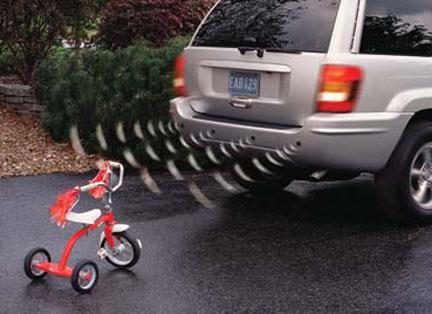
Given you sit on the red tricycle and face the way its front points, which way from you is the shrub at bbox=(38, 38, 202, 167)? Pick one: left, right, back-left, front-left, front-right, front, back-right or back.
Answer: front-left

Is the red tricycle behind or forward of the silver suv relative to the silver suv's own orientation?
behind

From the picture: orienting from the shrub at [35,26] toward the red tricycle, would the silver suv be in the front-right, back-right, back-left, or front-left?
front-left

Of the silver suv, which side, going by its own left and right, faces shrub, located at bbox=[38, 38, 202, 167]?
left

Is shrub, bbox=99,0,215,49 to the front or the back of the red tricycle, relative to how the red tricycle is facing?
to the front

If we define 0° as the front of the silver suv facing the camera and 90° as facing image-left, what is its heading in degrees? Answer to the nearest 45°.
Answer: approximately 225°

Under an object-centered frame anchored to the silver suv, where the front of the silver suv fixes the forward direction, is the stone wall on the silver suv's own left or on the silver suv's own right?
on the silver suv's own left

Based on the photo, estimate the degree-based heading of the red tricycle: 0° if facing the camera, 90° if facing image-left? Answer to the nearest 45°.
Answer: approximately 225°

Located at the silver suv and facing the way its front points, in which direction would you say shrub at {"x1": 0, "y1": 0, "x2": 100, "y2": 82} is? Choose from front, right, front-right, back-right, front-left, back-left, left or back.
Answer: left

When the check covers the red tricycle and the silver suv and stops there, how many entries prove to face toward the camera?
0

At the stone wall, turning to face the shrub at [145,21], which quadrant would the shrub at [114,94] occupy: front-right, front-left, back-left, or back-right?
front-right

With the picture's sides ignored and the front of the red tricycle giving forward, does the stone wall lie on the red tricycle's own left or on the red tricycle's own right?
on the red tricycle's own left
